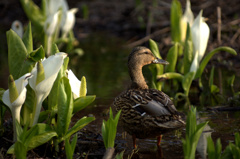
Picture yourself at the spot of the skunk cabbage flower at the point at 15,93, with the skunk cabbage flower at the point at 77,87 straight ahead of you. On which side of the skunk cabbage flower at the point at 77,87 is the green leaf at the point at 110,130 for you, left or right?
right

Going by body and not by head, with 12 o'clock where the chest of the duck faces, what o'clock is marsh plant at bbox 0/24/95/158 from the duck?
The marsh plant is roughly at 10 o'clock from the duck.

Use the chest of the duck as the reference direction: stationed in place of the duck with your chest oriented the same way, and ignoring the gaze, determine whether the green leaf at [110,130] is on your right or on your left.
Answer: on your left

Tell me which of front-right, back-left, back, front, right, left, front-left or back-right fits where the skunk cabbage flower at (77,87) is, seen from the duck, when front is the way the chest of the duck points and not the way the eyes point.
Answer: front-left

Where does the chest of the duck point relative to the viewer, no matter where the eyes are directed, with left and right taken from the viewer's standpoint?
facing away from the viewer and to the left of the viewer
